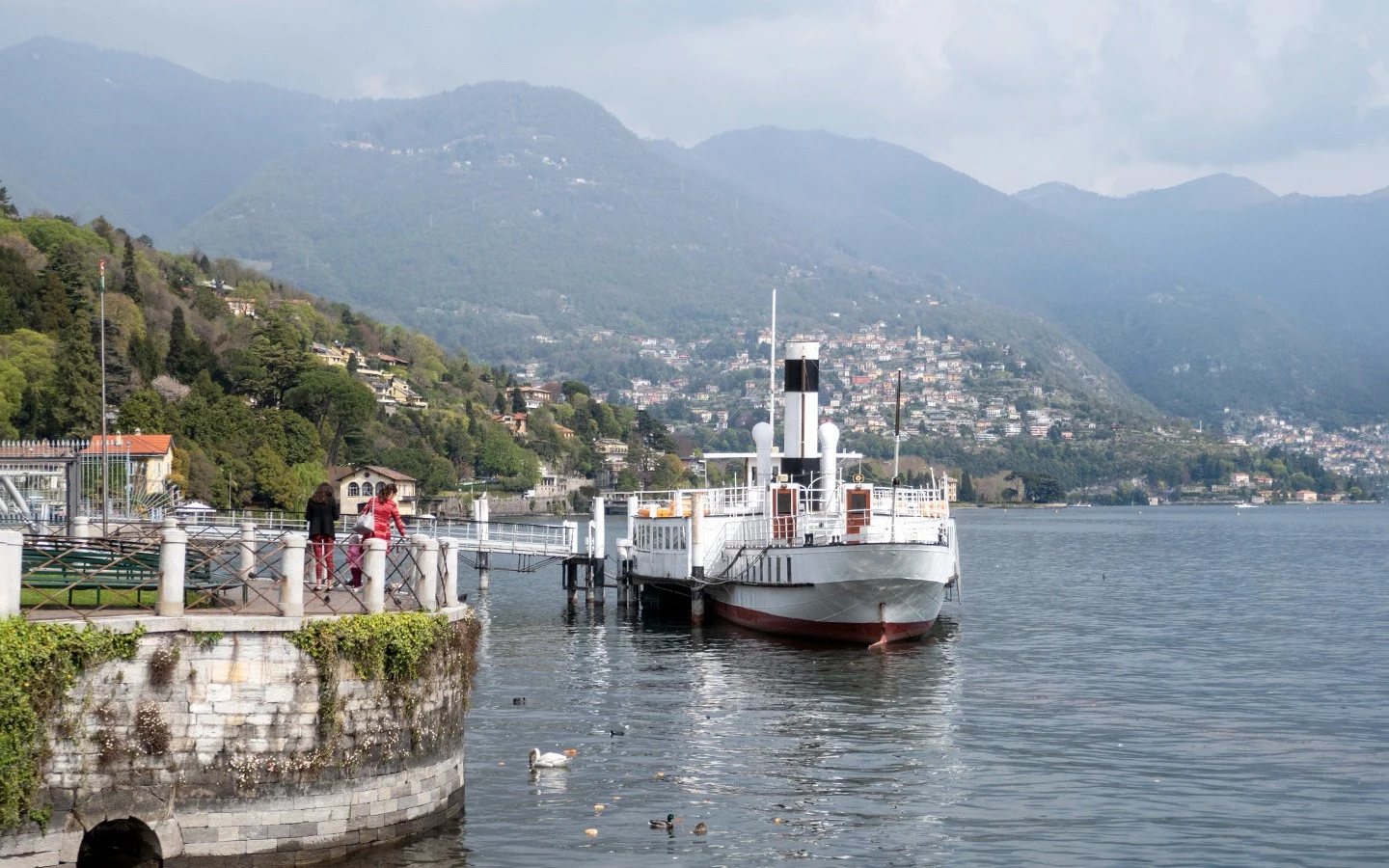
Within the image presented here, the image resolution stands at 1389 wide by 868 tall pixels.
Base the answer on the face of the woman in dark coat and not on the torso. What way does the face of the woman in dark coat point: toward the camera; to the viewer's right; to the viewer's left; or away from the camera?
away from the camera

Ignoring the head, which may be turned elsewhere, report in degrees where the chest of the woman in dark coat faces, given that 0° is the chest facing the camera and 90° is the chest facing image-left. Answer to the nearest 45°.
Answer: approximately 180°

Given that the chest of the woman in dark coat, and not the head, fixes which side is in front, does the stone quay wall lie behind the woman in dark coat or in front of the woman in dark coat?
behind

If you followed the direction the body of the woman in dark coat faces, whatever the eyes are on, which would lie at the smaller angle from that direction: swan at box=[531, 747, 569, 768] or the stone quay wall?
the swan

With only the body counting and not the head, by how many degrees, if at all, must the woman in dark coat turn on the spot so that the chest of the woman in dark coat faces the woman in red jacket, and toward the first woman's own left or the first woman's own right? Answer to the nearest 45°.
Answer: approximately 45° to the first woman's own right
